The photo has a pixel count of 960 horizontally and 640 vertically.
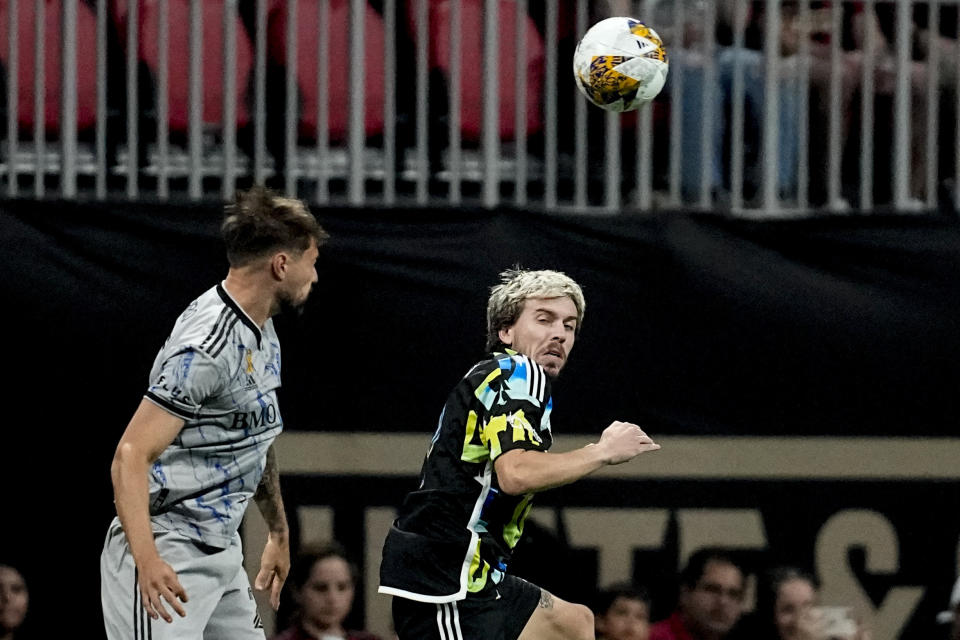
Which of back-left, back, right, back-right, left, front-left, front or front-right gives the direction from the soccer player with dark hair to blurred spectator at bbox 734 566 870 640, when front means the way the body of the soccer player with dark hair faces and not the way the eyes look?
left

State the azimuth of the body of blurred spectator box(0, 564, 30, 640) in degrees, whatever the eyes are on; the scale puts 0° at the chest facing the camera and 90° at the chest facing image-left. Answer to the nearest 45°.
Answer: approximately 0°

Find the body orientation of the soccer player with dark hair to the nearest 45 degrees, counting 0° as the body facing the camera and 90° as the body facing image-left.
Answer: approximately 315°

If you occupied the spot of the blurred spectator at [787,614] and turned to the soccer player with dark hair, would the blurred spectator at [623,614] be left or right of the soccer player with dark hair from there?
right

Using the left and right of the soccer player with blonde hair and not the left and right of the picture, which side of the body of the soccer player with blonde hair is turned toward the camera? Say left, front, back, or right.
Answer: right

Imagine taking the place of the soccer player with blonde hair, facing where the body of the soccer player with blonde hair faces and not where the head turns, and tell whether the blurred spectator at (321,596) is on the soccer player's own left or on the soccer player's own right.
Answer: on the soccer player's own left

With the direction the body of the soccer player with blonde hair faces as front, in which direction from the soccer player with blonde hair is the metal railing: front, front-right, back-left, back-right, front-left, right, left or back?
left

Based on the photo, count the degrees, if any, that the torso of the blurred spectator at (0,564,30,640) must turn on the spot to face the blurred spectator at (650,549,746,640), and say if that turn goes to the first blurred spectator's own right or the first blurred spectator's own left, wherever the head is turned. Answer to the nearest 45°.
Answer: approximately 90° to the first blurred spectator's own left

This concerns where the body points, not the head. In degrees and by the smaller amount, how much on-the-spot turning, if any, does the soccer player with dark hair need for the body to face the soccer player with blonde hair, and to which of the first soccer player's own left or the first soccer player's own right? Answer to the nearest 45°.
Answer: approximately 45° to the first soccer player's own left
